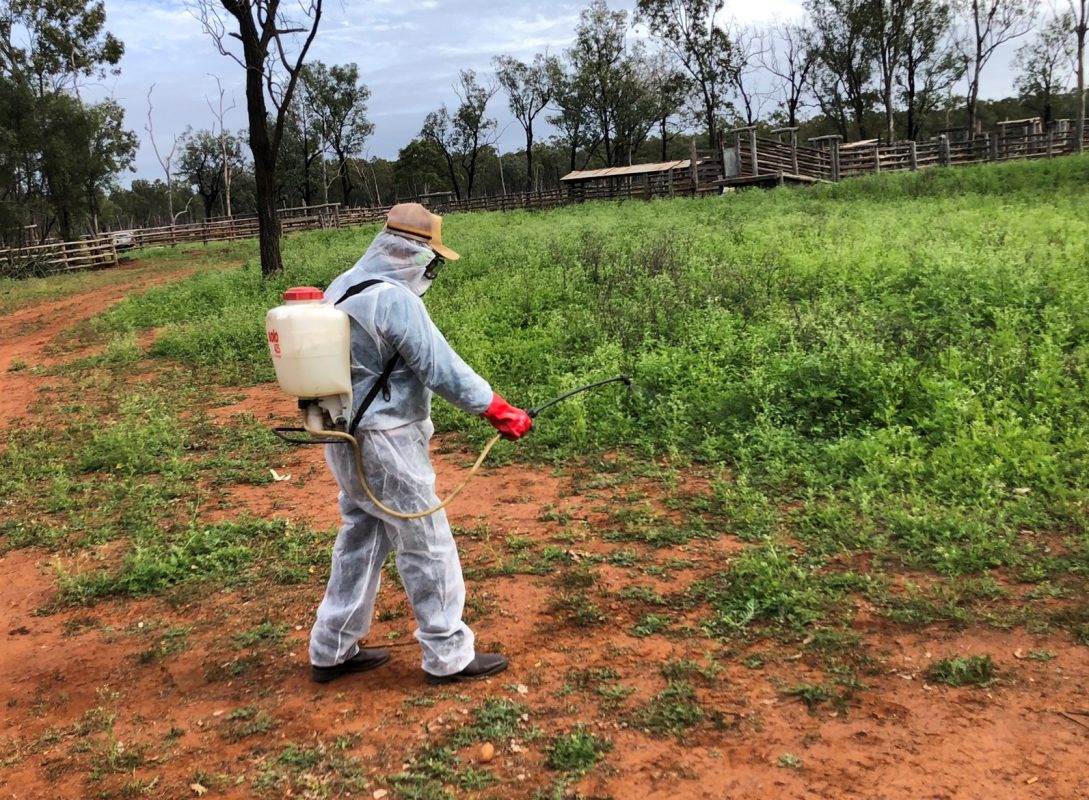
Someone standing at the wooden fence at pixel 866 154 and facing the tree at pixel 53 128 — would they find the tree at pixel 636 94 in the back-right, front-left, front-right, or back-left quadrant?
front-right

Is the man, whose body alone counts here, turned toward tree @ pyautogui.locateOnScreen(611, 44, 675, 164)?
no

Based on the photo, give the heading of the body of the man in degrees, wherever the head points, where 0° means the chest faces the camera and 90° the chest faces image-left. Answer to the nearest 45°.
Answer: approximately 270°

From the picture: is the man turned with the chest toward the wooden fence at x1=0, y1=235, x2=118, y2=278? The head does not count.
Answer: no

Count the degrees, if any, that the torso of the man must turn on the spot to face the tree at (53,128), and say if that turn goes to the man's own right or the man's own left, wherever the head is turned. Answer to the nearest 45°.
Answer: approximately 90° to the man's own left

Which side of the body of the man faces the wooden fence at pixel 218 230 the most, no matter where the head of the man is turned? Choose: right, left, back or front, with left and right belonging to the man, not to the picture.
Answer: left

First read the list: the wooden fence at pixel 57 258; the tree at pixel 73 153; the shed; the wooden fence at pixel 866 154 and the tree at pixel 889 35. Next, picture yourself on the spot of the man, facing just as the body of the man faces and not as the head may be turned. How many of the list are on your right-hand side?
0

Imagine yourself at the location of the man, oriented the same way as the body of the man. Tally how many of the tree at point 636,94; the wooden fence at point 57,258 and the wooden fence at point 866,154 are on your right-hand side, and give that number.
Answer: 0

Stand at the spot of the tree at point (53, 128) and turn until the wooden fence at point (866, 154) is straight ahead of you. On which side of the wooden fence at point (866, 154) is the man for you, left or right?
right

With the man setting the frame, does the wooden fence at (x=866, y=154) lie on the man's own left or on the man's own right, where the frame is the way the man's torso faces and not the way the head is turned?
on the man's own left

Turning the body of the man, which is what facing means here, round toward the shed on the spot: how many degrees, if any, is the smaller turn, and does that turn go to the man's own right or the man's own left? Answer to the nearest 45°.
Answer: approximately 90° to the man's own left
